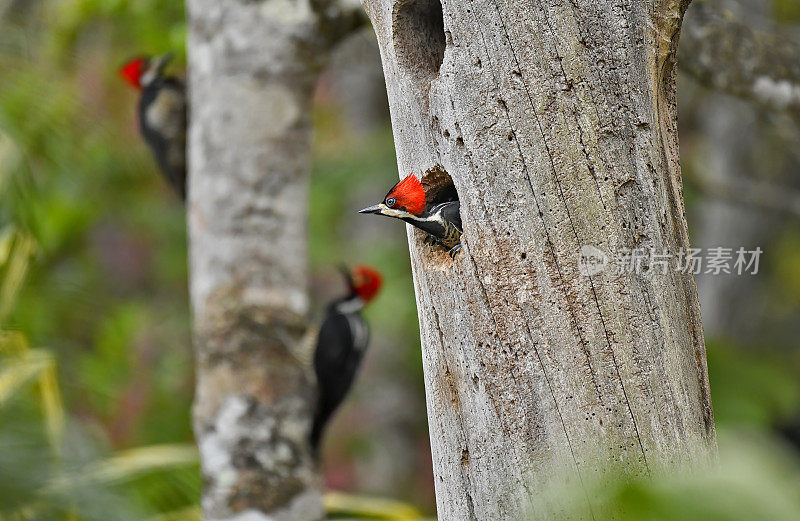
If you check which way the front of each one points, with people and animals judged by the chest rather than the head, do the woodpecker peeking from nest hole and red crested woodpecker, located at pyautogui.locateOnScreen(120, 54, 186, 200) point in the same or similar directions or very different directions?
very different directions

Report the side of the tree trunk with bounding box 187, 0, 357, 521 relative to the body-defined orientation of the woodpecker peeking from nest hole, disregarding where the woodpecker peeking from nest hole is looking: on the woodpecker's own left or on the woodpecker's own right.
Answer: on the woodpecker's own right

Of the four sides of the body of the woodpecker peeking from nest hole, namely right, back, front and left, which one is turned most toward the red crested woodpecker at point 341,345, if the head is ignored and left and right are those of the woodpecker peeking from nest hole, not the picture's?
right

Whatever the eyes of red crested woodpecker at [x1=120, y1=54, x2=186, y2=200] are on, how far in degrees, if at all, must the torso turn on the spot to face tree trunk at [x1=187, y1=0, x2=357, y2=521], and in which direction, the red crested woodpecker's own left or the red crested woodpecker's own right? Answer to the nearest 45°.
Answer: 0° — it already faces it

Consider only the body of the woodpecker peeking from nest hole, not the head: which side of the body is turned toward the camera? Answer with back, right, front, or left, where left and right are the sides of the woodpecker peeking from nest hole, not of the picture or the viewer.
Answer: left

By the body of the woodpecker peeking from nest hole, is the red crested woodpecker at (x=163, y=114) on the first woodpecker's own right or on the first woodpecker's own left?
on the first woodpecker's own right

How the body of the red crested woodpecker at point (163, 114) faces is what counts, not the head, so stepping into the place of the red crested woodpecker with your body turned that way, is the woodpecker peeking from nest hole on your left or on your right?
on your right

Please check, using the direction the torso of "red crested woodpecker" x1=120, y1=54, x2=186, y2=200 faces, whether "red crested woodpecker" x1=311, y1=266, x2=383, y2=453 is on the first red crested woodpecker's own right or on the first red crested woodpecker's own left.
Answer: on the first red crested woodpecker's own right
